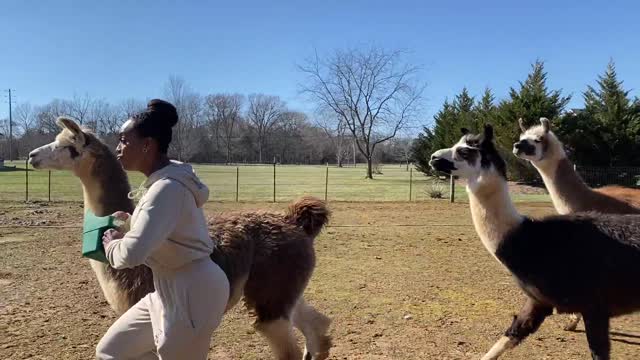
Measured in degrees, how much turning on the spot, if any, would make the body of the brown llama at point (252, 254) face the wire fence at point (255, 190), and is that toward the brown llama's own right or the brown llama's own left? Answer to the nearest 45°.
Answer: approximately 90° to the brown llama's own right

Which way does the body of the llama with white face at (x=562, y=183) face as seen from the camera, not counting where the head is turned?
to the viewer's left

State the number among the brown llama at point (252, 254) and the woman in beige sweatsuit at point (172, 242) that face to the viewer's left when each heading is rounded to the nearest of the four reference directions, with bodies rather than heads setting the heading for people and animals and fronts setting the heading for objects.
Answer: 2

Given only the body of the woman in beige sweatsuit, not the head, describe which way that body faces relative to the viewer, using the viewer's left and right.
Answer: facing to the left of the viewer

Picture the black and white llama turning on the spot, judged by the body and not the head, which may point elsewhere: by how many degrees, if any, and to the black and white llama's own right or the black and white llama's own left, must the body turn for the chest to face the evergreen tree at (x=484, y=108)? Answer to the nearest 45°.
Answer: approximately 90° to the black and white llama's own right

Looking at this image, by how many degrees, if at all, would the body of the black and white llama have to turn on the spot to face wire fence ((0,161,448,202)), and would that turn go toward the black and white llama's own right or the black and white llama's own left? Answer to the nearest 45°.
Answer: approximately 45° to the black and white llama's own right

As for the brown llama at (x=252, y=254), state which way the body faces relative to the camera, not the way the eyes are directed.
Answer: to the viewer's left

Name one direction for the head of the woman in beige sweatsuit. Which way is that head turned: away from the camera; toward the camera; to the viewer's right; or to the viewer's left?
to the viewer's left

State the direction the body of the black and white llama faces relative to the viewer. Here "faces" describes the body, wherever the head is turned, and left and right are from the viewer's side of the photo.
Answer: facing to the left of the viewer

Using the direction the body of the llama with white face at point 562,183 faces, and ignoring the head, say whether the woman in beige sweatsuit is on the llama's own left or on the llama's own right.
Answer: on the llama's own left

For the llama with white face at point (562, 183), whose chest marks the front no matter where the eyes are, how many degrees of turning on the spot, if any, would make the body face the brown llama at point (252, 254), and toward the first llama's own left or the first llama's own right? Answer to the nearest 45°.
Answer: approximately 45° to the first llama's own left

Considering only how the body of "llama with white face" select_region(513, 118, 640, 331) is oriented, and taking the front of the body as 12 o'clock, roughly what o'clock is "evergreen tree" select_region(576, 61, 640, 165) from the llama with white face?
The evergreen tree is roughly at 3 o'clock from the llama with white face.

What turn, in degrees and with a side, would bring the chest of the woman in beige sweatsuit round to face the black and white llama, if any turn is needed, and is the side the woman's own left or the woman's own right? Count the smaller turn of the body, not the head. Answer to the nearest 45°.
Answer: approximately 180°
